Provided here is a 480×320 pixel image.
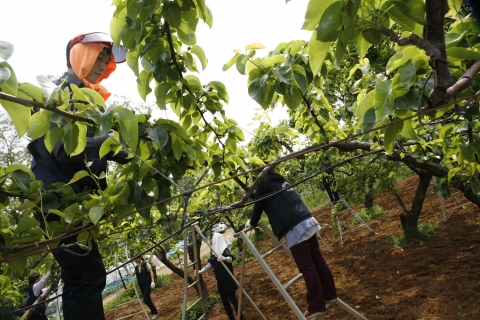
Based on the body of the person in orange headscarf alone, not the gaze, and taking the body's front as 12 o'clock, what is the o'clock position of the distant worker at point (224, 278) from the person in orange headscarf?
The distant worker is roughly at 10 o'clock from the person in orange headscarf.

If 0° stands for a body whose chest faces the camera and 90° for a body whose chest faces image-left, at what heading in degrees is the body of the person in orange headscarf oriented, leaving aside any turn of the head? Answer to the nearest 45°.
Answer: approximately 315°

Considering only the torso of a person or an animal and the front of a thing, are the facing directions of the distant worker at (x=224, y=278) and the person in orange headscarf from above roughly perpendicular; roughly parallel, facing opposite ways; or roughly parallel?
roughly perpendicular

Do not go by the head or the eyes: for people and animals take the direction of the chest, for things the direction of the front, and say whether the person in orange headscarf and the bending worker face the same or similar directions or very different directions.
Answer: very different directions

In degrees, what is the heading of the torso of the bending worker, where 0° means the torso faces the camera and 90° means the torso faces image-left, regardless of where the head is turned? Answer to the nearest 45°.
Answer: approximately 135°

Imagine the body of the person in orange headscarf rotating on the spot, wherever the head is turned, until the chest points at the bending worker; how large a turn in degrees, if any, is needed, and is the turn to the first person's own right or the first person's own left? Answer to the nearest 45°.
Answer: approximately 90° to the first person's own left

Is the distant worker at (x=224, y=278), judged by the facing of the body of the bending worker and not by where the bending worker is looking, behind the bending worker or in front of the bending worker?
in front

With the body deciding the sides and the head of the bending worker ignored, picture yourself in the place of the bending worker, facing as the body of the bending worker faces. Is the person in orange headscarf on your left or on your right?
on your left

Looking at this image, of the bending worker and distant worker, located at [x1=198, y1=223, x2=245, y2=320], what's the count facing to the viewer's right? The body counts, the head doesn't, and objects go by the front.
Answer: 0
